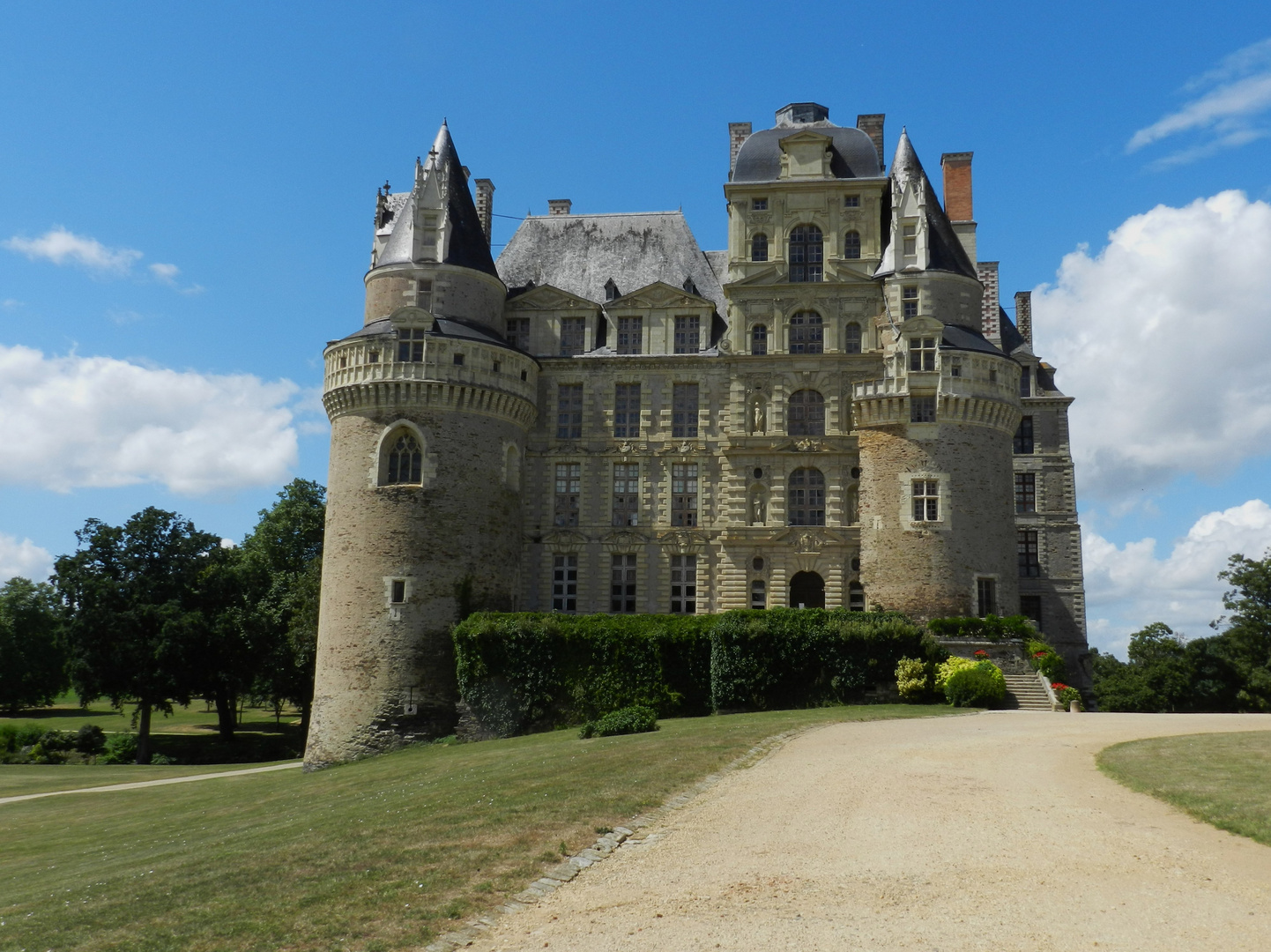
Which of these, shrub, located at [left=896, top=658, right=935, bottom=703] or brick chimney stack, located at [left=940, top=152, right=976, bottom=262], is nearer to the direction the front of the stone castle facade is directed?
the shrub

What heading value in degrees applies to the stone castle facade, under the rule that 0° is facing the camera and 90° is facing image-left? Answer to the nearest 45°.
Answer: approximately 0°

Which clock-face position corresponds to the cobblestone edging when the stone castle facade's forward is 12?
The cobblestone edging is roughly at 12 o'clock from the stone castle facade.

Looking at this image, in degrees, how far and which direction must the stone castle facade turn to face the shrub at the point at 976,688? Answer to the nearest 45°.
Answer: approximately 45° to its left
